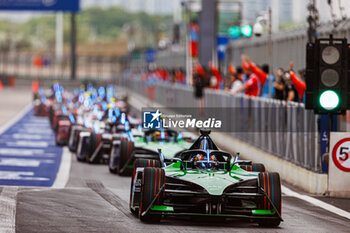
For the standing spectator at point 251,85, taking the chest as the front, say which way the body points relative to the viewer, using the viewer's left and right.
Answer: facing to the left of the viewer

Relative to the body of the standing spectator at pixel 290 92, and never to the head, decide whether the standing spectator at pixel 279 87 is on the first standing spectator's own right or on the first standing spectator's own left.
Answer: on the first standing spectator's own right

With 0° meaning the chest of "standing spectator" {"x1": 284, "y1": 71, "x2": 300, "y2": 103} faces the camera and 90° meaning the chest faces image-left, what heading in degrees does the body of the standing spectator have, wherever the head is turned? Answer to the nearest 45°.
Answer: approximately 90°

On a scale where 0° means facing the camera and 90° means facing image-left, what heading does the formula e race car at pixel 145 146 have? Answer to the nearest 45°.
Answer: approximately 0°

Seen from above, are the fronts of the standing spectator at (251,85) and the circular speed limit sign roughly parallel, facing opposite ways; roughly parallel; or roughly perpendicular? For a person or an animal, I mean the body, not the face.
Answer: roughly perpendicular

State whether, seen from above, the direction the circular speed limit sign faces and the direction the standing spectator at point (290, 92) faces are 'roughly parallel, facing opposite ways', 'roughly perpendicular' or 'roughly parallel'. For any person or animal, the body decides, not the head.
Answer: roughly perpendicular

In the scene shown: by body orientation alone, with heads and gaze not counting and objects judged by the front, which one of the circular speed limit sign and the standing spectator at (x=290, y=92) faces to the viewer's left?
the standing spectator

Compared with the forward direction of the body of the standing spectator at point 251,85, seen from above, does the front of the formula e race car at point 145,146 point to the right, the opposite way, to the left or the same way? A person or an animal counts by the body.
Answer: to the left

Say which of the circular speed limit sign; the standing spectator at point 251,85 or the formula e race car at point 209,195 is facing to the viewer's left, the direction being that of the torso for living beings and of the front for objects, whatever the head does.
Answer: the standing spectator
